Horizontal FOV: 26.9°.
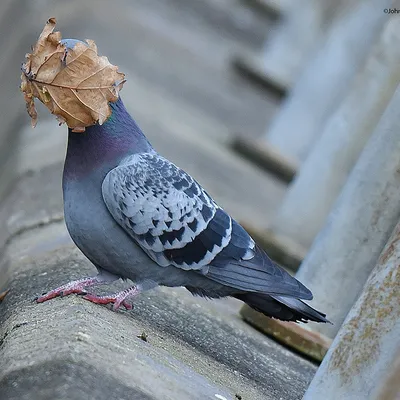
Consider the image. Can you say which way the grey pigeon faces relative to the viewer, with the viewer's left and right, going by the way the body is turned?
facing to the left of the viewer
